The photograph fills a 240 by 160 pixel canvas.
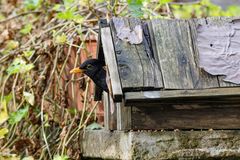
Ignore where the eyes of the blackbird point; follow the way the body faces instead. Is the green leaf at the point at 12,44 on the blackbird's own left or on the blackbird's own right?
on the blackbird's own right

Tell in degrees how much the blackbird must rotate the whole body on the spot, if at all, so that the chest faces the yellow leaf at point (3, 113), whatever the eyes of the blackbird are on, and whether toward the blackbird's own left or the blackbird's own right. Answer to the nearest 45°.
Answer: approximately 45° to the blackbird's own right

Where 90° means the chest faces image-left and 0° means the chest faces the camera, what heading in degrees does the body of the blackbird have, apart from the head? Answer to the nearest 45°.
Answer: approximately 90°

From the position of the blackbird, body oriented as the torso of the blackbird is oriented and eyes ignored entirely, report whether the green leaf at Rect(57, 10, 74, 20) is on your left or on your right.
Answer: on your right

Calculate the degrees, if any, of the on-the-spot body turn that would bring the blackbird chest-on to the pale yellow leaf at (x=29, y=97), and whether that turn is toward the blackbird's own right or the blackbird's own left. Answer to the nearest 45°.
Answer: approximately 45° to the blackbird's own right
